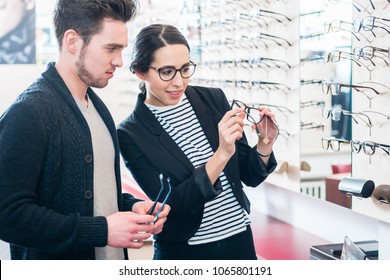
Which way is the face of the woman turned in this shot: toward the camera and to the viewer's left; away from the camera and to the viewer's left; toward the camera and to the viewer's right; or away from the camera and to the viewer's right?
toward the camera and to the viewer's right

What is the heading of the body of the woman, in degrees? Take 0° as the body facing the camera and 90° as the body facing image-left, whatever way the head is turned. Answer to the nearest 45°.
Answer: approximately 315°

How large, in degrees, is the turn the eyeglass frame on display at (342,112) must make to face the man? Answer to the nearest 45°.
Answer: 0° — it already faces them

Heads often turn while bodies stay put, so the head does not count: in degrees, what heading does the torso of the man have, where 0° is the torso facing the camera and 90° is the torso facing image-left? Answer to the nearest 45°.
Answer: approximately 315°

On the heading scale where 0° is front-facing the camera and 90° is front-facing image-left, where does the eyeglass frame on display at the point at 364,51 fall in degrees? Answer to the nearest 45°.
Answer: approximately 45°

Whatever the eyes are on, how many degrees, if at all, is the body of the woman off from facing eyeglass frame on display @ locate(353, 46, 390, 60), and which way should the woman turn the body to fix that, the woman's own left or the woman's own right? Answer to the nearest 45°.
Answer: approximately 45° to the woman's own left
